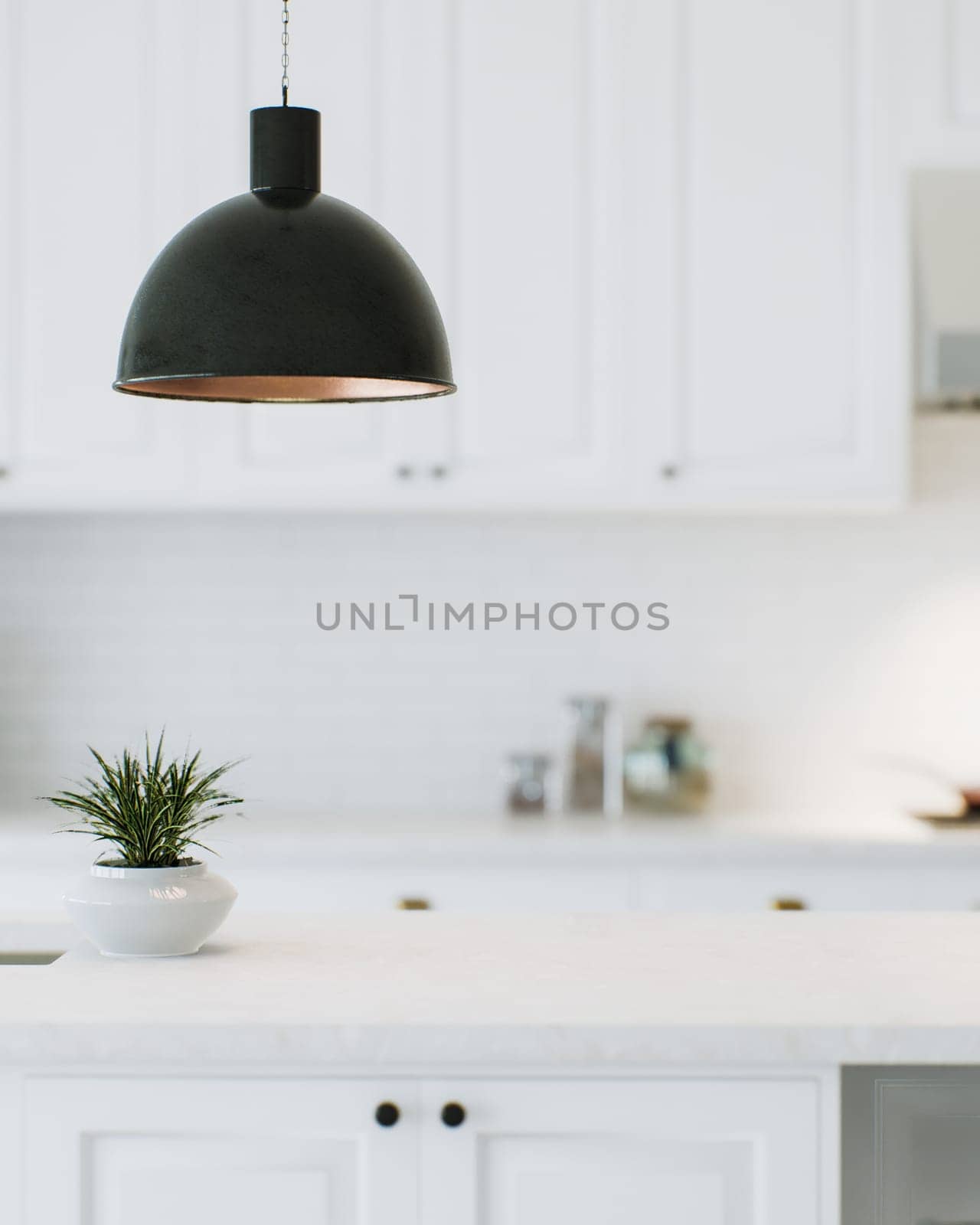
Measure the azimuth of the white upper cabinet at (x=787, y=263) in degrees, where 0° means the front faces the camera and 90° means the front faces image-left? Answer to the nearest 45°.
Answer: approximately 0°

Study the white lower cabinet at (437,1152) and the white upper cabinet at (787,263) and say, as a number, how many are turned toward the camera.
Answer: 2

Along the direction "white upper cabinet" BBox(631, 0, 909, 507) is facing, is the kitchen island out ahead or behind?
ahead

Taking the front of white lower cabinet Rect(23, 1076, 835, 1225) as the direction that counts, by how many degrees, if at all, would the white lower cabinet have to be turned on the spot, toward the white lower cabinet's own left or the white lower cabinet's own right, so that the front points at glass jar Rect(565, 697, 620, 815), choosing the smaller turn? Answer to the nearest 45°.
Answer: approximately 180°

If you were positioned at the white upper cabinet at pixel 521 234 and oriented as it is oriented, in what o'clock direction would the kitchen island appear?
The kitchen island is roughly at 12 o'clock from the white upper cabinet.

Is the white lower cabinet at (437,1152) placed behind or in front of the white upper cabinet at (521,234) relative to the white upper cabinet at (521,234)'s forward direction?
in front

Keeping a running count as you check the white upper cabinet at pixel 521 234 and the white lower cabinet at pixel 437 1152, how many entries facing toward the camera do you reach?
2
